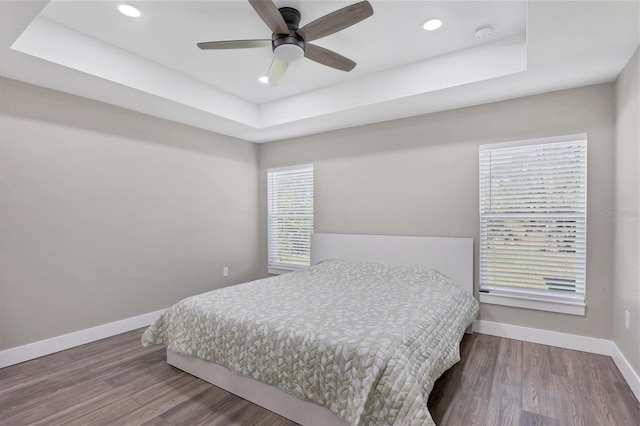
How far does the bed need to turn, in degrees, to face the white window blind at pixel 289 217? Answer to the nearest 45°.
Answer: approximately 135° to its right

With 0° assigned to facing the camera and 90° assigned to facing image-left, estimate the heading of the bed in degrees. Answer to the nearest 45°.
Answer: approximately 45°
